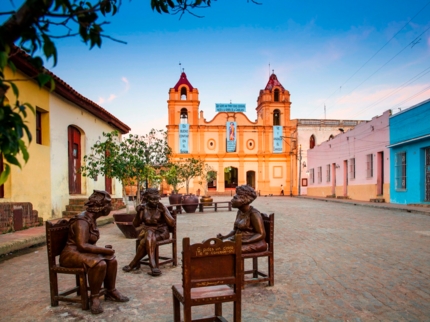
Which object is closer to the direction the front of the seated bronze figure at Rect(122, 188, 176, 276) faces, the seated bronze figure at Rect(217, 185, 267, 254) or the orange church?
the seated bronze figure

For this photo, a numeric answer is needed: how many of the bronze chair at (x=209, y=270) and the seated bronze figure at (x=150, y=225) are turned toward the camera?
1

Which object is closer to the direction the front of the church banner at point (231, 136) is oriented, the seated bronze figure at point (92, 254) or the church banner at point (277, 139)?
the seated bronze figure

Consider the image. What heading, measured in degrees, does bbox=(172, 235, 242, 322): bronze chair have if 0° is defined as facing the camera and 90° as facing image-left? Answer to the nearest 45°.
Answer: approximately 135°

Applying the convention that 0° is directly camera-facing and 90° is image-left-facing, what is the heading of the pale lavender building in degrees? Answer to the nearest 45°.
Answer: approximately 45°

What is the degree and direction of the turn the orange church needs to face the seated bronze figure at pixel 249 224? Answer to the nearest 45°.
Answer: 0° — it already faces it
